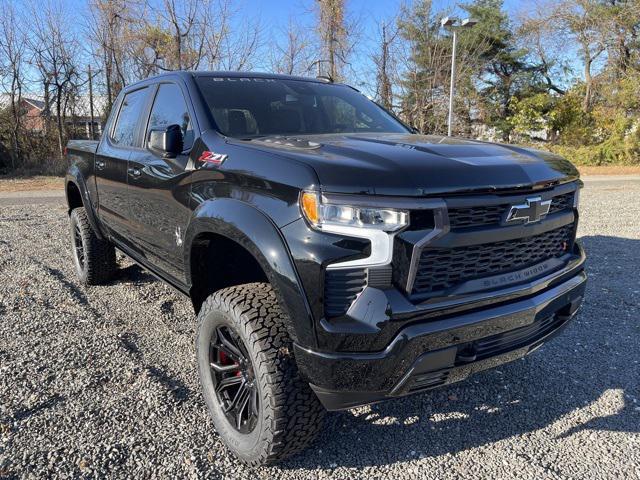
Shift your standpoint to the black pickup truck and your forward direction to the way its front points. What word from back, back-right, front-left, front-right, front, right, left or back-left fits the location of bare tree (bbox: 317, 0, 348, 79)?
back-left

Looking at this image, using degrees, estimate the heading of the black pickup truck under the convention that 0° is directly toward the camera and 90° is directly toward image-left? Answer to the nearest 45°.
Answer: approximately 315°

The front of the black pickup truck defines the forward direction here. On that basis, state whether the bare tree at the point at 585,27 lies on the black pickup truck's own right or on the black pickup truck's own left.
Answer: on the black pickup truck's own left
